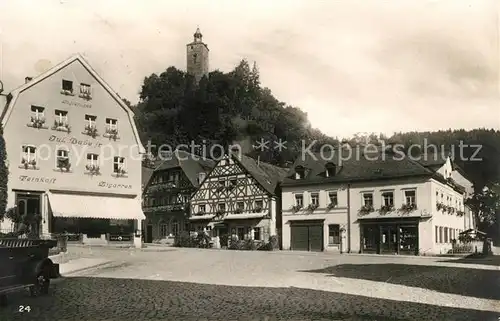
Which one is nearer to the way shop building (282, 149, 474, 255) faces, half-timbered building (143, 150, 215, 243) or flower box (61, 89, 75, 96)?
the flower box

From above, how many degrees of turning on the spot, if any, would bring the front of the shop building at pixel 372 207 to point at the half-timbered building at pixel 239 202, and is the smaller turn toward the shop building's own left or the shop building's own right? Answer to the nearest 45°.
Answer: approximately 135° to the shop building's own right

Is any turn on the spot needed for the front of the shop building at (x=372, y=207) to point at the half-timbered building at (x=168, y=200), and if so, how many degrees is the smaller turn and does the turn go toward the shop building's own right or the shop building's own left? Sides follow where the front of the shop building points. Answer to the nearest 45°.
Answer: approximately 135° to the shop building's own right

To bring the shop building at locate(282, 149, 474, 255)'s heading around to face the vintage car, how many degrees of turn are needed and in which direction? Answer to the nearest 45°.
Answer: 0° — it already faces it

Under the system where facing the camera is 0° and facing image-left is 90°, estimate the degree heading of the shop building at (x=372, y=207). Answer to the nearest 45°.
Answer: approximately 0°
